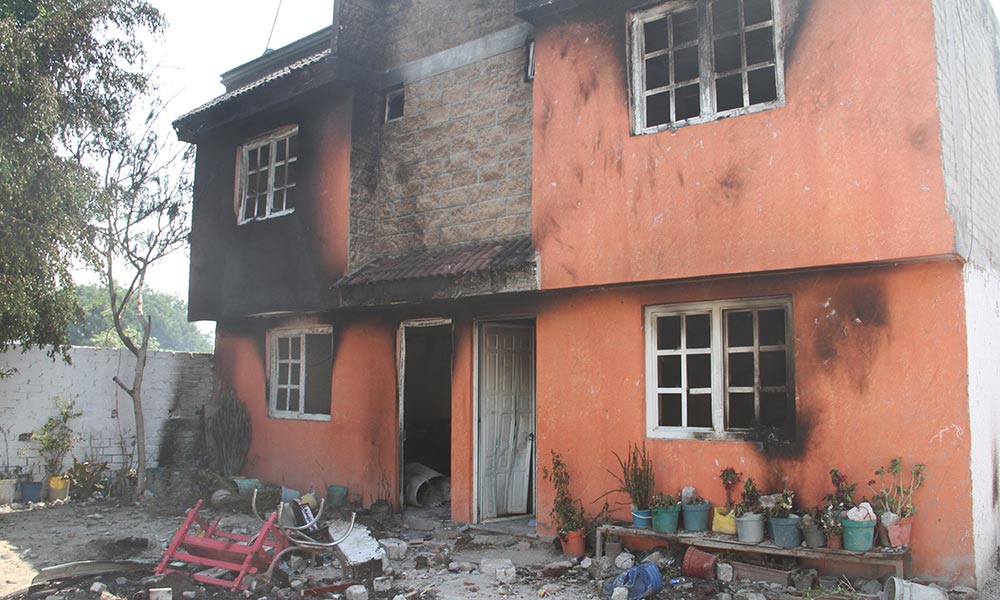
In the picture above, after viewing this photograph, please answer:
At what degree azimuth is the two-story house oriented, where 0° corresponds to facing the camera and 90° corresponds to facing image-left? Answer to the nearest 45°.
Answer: approximately 45°

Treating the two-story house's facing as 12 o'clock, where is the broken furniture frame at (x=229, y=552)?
The broken furniture frame is roughly at 1 o'clock from the two-story house.
